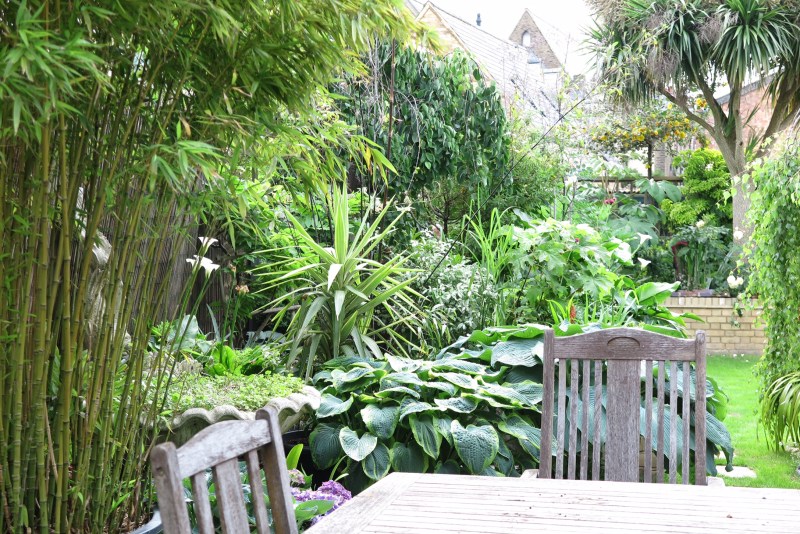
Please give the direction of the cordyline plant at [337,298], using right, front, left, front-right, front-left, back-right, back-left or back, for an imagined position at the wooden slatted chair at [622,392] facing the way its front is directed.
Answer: back-right

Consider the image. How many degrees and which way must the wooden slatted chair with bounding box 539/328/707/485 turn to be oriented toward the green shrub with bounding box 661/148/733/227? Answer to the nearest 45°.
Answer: approximately 180°

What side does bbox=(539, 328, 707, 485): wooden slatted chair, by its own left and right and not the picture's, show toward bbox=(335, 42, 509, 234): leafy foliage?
back

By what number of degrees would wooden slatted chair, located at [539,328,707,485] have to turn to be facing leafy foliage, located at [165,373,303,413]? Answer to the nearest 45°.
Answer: approximately 90° to its right

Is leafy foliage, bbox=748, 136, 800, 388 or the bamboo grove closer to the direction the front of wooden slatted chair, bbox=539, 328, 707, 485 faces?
the bamboo grove

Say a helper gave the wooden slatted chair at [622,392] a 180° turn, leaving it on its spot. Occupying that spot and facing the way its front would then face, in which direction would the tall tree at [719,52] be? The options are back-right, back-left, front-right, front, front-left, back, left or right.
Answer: front
